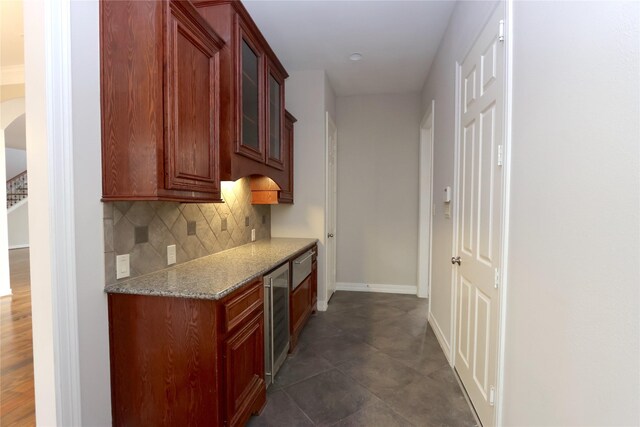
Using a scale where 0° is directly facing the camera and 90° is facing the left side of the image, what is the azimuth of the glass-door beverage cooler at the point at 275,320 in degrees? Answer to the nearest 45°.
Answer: approximately 270°

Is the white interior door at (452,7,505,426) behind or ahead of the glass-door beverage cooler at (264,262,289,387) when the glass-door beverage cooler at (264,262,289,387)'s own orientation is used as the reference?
ahead

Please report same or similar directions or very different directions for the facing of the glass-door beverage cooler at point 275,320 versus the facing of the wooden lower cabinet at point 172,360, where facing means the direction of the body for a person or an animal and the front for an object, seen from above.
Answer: same or similar directions

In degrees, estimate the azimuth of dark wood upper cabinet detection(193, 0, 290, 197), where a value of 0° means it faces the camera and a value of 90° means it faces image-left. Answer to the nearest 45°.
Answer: approximately 270°

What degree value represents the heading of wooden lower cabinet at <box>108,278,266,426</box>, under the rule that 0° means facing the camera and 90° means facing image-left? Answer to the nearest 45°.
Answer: approximately 315°

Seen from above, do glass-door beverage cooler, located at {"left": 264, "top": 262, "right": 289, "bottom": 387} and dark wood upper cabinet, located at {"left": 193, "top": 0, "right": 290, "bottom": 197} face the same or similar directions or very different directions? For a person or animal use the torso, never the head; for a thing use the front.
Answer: same or similar directions

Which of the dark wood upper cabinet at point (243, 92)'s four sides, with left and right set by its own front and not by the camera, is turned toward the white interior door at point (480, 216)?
front

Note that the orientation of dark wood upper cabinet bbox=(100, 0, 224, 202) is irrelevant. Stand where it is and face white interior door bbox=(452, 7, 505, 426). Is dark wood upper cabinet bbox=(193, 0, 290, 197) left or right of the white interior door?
left

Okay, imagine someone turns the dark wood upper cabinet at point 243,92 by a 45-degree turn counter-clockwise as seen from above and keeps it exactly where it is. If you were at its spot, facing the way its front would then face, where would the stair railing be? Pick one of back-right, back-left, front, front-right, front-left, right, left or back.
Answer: left

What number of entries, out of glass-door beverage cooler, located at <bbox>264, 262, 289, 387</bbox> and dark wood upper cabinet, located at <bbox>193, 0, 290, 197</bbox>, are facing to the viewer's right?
2

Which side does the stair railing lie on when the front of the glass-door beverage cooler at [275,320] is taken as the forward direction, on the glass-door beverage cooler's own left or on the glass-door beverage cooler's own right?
on the glass-door beverage cooler's own left

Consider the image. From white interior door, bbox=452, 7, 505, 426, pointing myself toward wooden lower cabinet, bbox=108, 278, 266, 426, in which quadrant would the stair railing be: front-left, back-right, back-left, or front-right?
front-right

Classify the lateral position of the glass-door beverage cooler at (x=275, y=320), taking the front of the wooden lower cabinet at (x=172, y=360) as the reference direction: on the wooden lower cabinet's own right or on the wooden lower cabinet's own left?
on the wooden lower cabinet's own left
